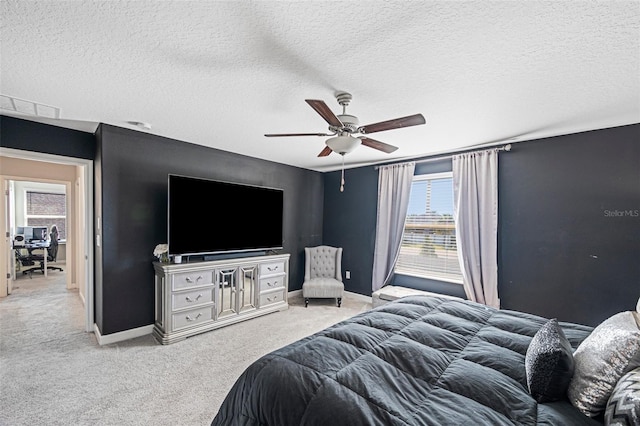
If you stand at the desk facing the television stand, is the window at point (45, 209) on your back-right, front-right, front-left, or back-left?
back-left

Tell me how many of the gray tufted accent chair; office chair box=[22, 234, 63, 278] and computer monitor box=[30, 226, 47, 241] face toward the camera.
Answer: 2

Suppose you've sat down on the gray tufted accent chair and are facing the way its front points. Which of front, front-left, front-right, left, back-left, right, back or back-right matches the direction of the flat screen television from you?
front-right

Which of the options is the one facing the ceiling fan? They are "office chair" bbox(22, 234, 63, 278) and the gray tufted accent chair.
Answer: the gray tufted accent chair

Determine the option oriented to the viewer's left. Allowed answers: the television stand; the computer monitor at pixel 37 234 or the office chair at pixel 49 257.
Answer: the office chair

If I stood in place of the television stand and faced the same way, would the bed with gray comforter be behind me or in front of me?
in front

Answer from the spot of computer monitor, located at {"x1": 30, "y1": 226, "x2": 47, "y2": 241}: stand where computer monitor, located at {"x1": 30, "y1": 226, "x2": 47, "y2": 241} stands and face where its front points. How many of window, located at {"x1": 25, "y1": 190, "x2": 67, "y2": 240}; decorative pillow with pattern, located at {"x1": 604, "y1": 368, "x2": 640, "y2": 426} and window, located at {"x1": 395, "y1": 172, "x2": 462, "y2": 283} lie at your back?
1

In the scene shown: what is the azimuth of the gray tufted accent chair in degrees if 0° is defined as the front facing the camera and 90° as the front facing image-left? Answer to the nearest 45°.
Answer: approximately 0°

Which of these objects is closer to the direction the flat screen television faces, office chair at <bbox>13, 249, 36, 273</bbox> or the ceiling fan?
the ceiling fan

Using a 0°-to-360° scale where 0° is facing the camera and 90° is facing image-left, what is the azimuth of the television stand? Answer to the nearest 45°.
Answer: approximately 315°
